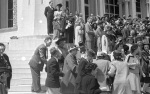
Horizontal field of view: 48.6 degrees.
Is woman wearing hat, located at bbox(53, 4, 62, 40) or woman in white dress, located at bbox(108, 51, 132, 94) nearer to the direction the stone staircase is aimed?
the woman in white dress

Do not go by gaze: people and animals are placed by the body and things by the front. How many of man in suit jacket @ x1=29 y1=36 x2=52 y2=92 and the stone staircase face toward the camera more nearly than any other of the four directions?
1

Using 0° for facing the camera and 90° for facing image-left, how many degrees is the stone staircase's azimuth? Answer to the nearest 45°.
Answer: approximately 0°

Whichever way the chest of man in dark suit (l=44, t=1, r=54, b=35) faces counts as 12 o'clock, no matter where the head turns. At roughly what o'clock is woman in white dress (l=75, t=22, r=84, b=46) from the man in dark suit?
The woman in white dress is roughly at 11 o'clock from the man in dark suit.

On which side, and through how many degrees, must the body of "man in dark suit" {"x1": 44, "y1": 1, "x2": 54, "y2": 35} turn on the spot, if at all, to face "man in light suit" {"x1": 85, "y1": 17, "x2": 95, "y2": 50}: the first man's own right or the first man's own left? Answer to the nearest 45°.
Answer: approximately 45° to the first man's own left

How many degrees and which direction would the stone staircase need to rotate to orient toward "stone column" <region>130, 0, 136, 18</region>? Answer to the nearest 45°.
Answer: approximately 135° to its left

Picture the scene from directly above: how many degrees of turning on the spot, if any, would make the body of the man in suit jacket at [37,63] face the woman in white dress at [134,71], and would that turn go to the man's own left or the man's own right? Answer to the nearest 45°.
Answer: approximately 45° to the man's own right
